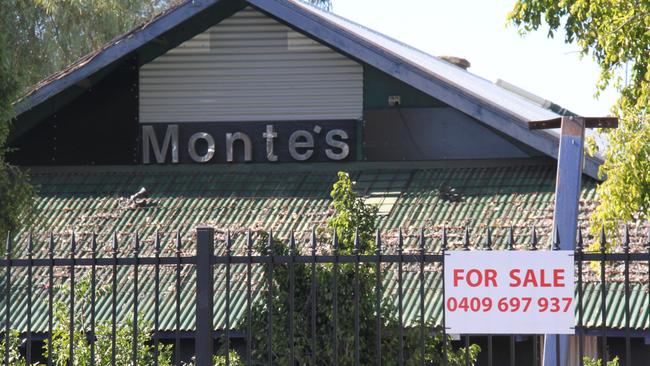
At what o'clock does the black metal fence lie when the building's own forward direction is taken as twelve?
The black metal fence is roughly at 12 o'clock from the building.

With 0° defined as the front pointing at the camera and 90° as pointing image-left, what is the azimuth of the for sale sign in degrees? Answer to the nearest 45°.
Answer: approximately 0°

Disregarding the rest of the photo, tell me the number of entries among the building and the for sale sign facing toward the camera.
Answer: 2

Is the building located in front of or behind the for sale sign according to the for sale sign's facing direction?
behind
